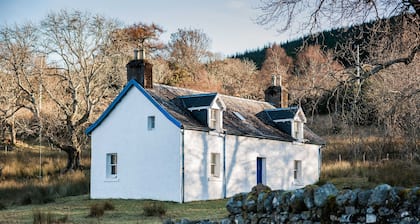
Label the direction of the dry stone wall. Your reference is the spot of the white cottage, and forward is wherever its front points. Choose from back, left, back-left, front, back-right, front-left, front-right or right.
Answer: front-right

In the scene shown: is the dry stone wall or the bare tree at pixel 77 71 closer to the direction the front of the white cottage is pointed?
the dry stone wall

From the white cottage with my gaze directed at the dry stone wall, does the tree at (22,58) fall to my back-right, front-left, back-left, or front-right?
back-right

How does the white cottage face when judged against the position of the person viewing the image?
facing the viewer and to the right of the viewer

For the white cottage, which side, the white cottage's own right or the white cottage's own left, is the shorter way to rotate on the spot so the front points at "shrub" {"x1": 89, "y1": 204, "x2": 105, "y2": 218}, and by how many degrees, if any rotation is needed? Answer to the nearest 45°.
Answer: approximately 45° to the white cottage's own right

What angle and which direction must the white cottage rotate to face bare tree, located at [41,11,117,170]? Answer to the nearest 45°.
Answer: approximately 180°

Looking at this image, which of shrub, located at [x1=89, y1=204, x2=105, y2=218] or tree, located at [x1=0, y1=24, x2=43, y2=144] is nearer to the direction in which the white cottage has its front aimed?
the shrub

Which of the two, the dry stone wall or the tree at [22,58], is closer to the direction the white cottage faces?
the dry stone wall
